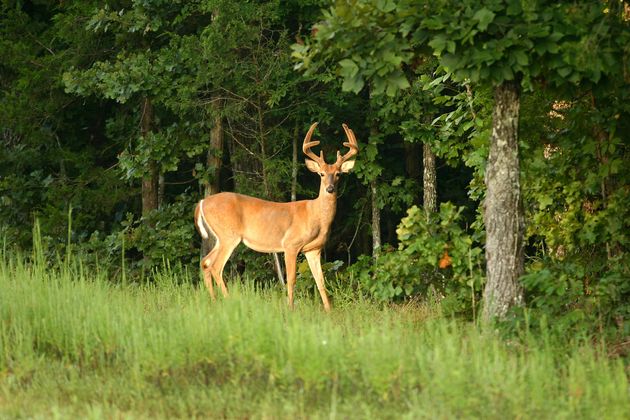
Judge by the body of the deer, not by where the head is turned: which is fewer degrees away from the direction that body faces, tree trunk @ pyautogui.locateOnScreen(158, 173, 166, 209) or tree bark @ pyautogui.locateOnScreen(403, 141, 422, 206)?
the tree bark

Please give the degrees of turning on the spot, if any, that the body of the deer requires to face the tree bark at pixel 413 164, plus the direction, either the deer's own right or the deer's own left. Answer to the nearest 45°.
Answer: approximately 45° to the deer's own left

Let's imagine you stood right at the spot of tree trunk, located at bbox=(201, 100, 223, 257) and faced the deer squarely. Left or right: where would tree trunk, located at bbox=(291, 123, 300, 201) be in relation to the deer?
left

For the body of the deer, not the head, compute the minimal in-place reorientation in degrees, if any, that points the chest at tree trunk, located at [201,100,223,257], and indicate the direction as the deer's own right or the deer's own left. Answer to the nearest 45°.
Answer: approximately 135° to the deer's own left

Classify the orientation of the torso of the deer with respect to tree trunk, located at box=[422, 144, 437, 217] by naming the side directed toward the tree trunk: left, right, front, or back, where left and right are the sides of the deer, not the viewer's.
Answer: front

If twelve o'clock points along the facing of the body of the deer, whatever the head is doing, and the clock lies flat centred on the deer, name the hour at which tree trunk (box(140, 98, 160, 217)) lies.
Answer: The tree trunk is roughly at 8 o'clock from the deer.

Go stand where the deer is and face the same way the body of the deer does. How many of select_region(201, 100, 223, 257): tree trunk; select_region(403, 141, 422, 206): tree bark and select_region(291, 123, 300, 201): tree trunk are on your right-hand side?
0

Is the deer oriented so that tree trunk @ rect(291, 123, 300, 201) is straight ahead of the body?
no

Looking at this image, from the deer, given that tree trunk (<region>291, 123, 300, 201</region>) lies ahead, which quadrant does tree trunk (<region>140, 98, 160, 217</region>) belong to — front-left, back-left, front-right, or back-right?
front-left

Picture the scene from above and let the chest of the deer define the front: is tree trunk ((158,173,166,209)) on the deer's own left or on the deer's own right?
on the deer's own left

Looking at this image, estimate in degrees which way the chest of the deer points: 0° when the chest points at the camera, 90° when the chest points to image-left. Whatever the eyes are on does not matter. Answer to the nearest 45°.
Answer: approximately 270°
